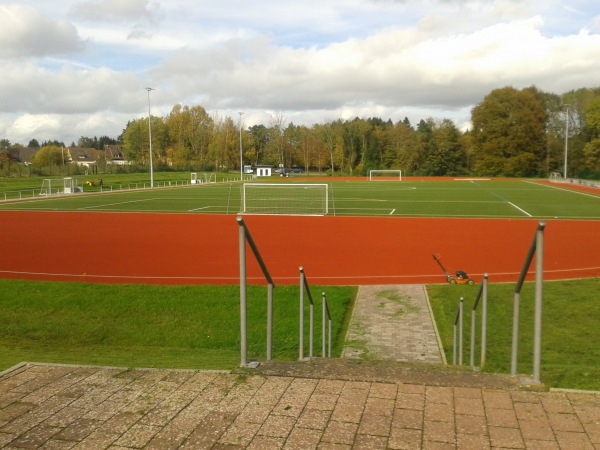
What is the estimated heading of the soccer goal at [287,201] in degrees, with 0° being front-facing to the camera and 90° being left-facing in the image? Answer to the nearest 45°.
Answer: approximately 180°
